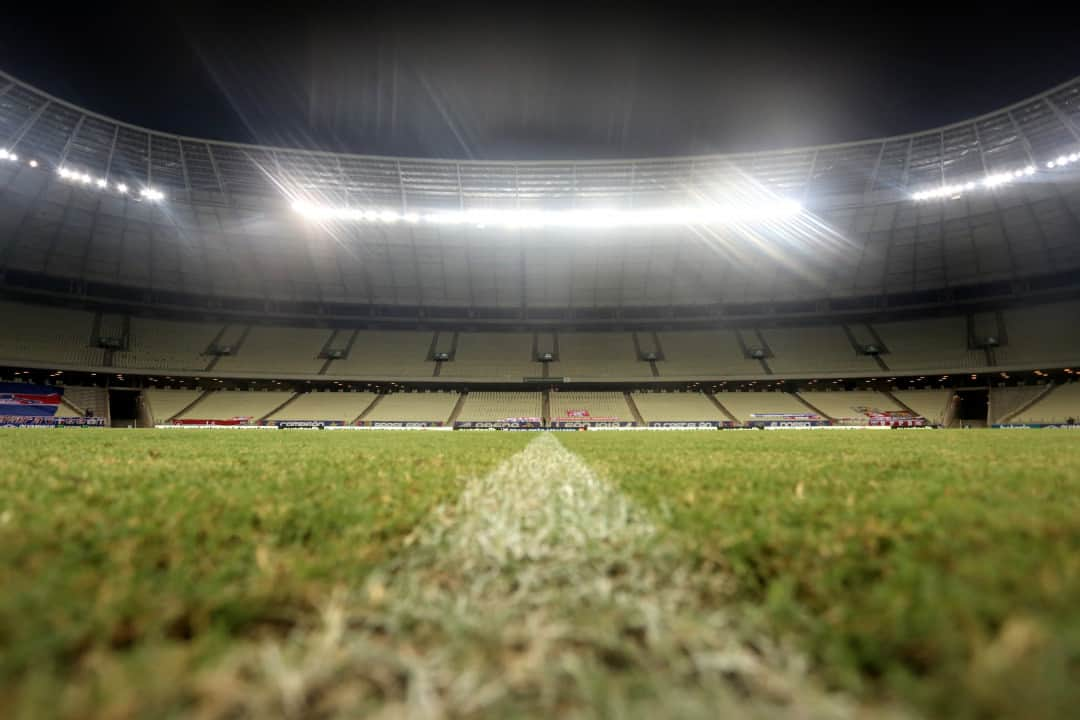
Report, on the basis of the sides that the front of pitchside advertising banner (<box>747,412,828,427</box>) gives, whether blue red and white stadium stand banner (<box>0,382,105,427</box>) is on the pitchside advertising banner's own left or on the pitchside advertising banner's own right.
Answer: on the pitchside advertising banner's own right

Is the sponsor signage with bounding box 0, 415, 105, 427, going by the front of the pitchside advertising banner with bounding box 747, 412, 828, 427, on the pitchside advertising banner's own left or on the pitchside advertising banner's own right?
on the pitchside advertising banner's own right

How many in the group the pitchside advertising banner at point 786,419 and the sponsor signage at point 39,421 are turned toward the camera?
2

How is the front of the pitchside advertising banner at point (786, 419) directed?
toward the camera
